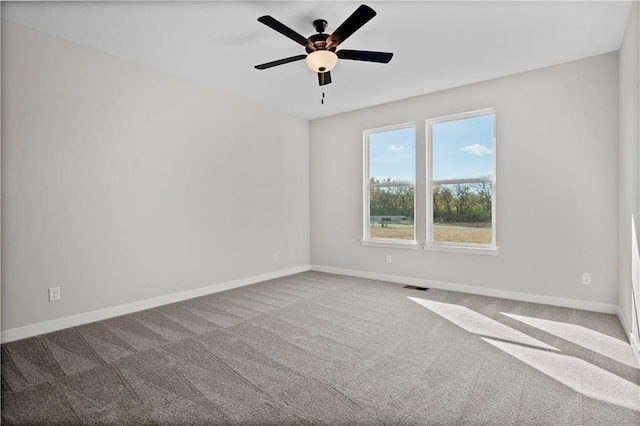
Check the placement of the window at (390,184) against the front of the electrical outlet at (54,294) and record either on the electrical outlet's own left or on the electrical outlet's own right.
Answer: on the electrical outlet's own left

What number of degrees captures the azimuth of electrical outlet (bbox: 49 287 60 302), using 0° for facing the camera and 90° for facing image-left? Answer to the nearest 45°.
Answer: approximately 0°

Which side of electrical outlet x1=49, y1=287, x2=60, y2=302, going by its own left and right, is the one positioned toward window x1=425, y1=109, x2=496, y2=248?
left
